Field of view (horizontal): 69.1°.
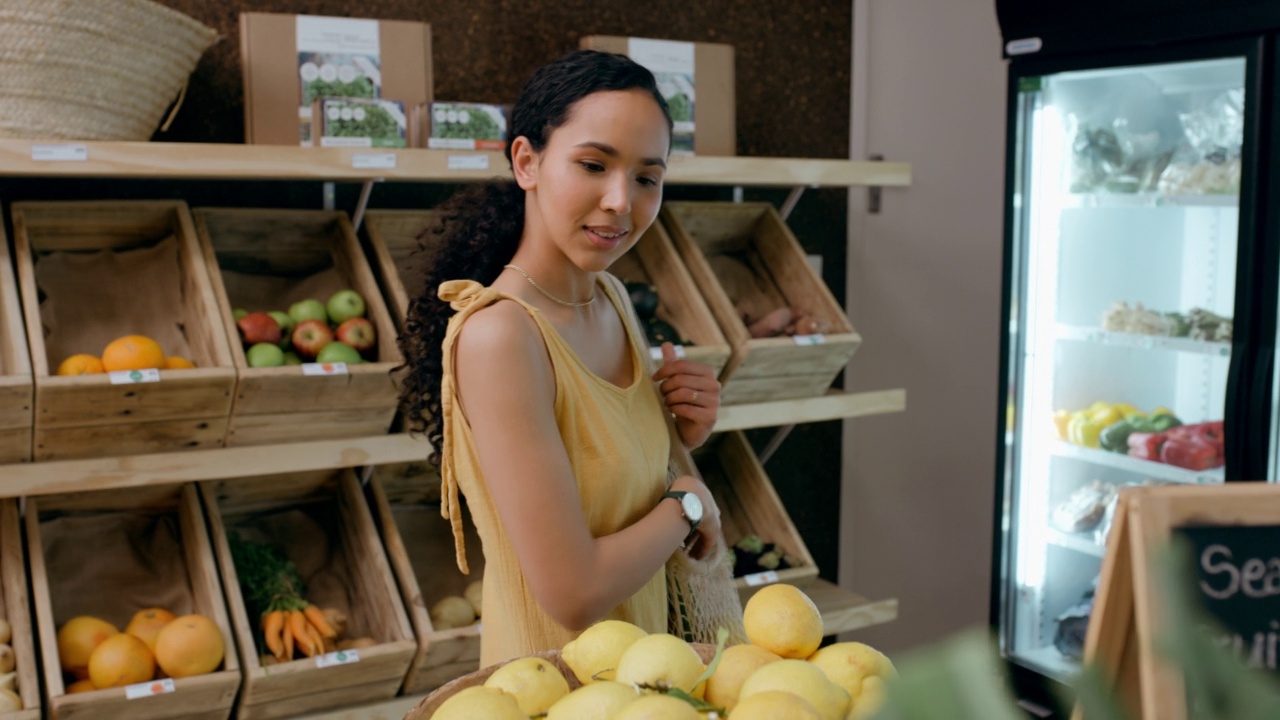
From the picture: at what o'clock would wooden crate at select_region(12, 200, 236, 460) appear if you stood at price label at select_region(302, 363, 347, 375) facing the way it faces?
The wooden crate is roughly at 4 o'clock from the price label.

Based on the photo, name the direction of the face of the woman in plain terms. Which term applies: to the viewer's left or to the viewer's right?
to the viewer's right

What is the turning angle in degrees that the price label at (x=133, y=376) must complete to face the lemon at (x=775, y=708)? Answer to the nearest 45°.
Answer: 0° — it already faces it

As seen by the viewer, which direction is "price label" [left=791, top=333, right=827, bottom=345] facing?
toward the camera

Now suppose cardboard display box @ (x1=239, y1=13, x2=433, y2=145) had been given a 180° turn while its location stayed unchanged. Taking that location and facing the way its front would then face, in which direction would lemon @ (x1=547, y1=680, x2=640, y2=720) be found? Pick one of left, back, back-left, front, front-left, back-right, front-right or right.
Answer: back

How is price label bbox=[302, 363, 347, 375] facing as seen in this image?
toward the camera

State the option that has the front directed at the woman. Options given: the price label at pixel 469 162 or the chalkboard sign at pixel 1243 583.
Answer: the price label

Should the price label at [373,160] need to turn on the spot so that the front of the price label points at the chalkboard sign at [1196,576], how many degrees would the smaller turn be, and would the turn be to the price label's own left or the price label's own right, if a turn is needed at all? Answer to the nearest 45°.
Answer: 0° — it already faces it

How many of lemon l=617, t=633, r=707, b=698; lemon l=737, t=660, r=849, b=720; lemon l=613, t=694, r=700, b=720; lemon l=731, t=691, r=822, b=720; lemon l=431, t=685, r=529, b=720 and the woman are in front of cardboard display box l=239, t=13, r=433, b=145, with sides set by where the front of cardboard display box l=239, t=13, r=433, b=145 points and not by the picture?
6
